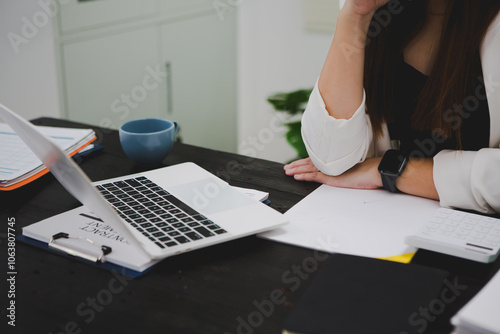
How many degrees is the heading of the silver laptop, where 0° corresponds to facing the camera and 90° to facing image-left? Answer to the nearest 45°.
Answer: approximately 225°
